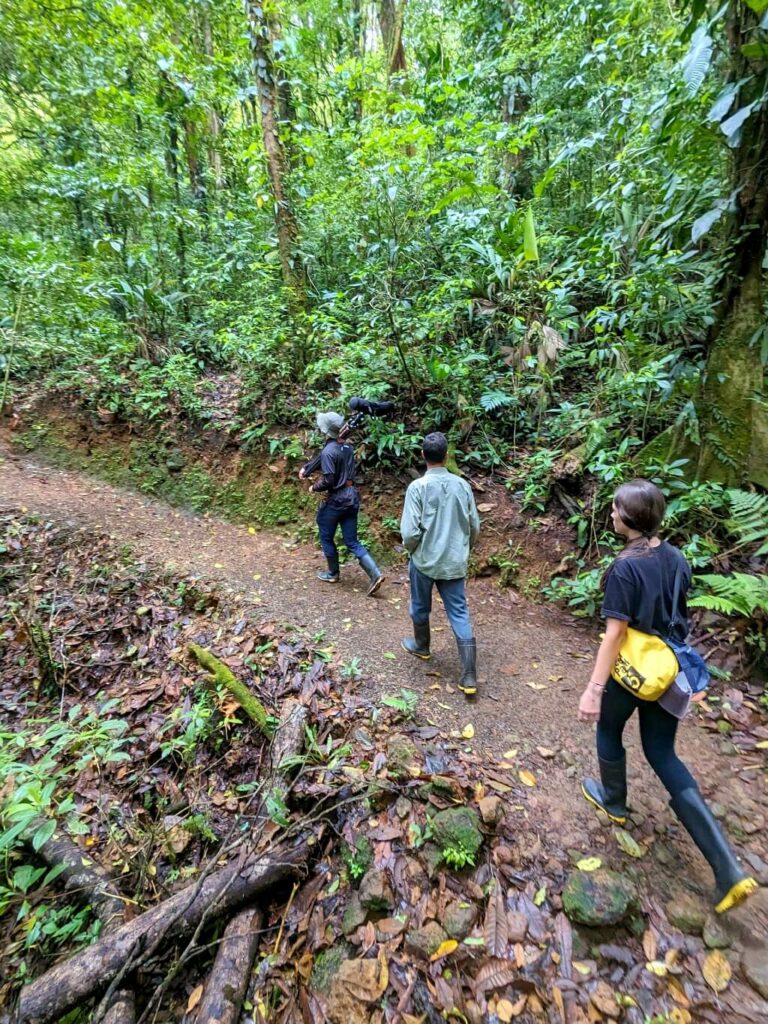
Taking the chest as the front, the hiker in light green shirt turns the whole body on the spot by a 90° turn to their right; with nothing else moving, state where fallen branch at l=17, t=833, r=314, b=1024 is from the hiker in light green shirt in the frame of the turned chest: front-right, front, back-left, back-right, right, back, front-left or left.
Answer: back

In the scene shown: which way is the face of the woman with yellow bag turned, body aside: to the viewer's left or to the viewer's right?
to the viewer's left

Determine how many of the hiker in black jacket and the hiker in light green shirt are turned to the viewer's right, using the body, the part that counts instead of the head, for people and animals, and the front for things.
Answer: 0

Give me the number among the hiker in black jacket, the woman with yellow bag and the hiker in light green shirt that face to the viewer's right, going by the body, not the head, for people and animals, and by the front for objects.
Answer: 0

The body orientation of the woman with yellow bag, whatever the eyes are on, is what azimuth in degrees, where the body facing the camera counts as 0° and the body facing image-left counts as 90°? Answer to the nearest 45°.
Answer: approximately 135°

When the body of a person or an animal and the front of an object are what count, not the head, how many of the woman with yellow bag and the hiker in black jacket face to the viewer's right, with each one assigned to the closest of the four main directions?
0

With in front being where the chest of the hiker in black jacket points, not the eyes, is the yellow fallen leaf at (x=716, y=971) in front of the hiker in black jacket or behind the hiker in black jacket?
behind

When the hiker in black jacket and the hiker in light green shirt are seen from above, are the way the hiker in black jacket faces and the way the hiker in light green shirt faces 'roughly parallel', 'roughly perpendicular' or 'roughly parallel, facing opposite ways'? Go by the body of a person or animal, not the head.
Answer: roughly parallel

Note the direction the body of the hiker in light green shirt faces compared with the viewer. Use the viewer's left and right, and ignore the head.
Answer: facing away from the viewer and to the left of the viewer

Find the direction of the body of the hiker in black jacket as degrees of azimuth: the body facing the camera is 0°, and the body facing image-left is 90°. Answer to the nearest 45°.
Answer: approximately 135°

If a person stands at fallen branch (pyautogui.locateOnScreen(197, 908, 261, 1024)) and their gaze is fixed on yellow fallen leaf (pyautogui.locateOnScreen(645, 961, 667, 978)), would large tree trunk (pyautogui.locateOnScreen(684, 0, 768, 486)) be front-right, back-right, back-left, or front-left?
front-left

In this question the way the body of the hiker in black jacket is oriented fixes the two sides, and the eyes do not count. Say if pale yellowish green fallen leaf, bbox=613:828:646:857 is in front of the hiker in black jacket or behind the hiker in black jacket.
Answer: behind

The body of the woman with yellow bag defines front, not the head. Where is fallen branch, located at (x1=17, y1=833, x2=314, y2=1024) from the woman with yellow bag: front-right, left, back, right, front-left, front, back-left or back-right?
left
